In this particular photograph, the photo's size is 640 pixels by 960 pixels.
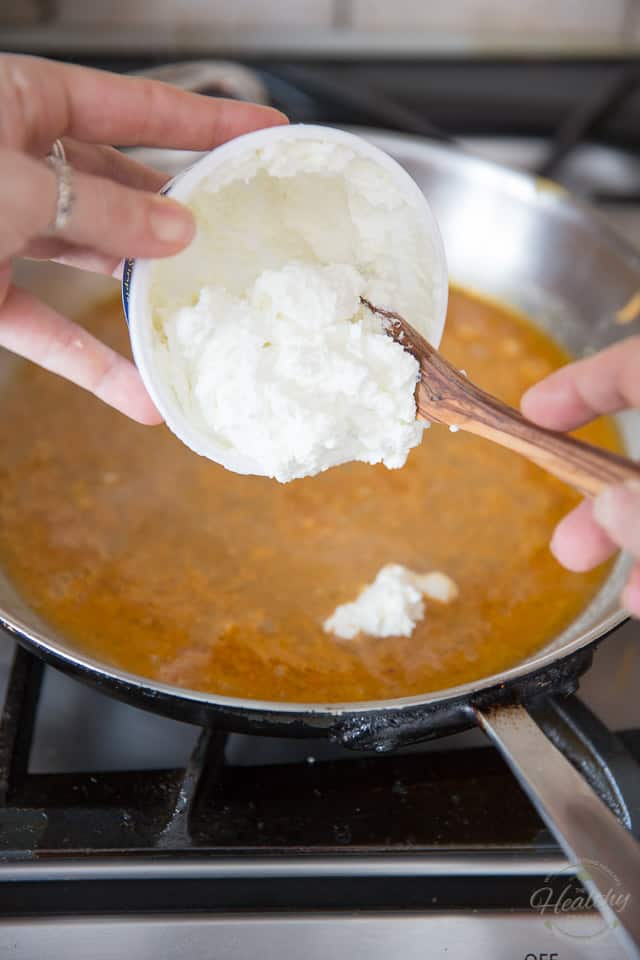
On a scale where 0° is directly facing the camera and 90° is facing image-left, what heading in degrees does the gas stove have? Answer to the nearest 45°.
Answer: approximately 0°
